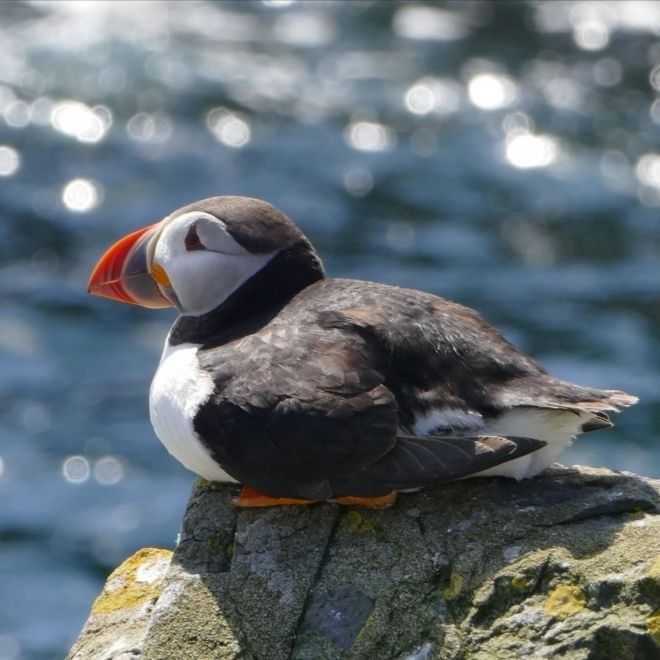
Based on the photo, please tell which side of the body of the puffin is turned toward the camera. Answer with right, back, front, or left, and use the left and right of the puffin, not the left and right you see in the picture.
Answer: left
